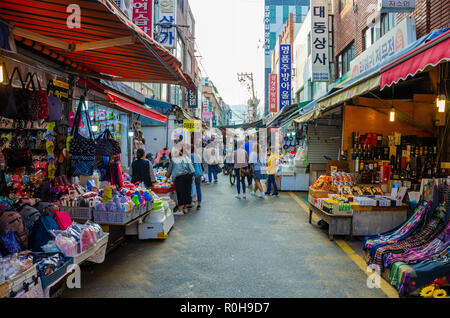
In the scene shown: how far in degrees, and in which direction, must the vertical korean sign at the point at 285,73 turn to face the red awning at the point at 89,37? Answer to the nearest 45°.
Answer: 0° — it already faces it

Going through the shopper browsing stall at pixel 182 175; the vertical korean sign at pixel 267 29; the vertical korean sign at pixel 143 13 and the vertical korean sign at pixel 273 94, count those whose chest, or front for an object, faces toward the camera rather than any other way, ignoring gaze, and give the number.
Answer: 3

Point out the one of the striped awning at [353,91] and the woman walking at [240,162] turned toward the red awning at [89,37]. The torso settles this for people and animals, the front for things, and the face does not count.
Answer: the striped awning

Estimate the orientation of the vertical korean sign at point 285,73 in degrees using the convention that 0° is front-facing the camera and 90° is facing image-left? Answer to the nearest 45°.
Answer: approximately 0°

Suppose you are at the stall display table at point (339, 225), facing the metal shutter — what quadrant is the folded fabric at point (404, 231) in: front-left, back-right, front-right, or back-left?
back-right

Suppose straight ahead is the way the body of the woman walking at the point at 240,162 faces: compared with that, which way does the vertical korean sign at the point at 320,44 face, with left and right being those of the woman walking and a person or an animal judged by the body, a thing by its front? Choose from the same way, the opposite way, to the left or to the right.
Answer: the opposite way

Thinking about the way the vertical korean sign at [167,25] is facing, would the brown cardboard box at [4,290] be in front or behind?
in front

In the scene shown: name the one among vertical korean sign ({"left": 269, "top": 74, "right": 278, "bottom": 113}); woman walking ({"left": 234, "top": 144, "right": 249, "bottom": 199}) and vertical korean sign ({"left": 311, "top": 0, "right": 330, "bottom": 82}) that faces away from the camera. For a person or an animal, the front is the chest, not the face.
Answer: the woman walking

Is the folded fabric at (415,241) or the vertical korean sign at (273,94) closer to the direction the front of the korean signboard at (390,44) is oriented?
the folded fabric

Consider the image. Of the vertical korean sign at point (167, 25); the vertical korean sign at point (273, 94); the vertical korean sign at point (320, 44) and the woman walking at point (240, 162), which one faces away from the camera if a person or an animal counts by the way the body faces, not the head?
the woman walking

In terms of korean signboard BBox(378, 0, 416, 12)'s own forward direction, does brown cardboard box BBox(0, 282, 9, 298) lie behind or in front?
in front

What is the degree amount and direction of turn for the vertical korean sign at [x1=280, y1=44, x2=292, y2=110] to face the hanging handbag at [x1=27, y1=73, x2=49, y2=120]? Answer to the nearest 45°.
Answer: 0° — it already faces it
